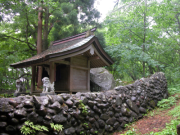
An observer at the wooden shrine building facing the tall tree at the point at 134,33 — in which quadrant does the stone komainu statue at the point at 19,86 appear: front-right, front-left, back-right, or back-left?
back-left

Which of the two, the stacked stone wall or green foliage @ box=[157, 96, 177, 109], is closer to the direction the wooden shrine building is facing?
the stacked stone wall

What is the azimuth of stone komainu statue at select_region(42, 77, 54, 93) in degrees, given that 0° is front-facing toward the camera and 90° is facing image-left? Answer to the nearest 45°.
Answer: approximately 45°

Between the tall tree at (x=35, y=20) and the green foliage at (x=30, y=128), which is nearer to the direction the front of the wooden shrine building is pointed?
the green foliage

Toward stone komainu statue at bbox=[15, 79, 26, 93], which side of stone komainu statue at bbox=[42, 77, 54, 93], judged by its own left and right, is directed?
right

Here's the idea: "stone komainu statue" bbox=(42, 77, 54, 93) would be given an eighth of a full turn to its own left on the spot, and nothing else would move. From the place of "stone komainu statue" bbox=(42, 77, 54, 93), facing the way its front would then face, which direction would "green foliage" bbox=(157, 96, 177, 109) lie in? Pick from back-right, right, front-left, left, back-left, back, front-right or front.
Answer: left

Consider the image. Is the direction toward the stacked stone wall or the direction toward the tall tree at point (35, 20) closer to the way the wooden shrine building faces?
the stacked stone wall

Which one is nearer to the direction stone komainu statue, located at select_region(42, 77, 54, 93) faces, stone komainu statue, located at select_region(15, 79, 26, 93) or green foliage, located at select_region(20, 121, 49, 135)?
the green foliage

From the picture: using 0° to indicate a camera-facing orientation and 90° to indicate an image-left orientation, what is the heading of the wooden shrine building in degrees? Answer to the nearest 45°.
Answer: approximately 45°

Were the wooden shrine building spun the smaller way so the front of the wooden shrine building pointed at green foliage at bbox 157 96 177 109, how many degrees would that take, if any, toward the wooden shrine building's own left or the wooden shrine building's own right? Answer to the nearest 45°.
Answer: approximately 90° to the wooden shrine building's own left

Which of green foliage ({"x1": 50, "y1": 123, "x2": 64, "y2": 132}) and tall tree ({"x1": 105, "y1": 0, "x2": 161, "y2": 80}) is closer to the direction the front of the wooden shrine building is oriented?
the green foliage
